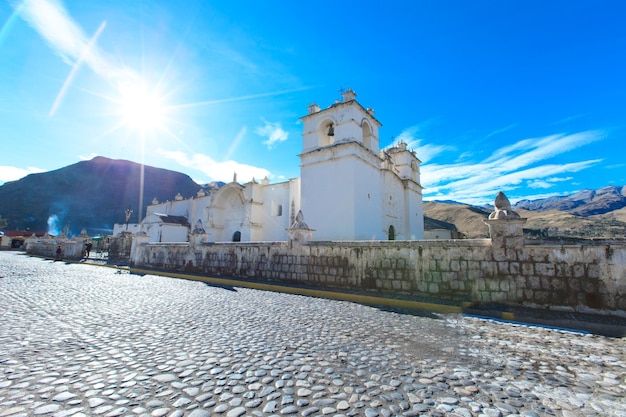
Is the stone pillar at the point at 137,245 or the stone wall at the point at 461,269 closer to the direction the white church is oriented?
the stone wall

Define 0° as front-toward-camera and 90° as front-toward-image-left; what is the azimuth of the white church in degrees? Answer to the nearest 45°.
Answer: approximately 315°
